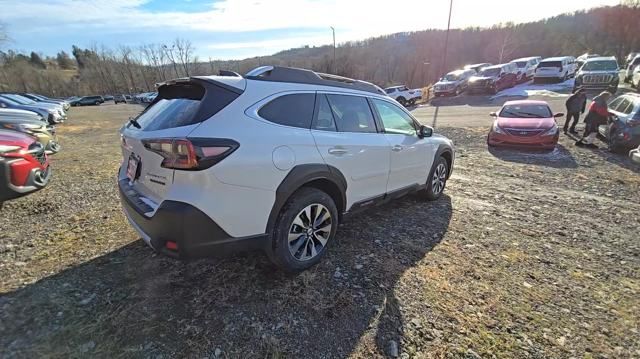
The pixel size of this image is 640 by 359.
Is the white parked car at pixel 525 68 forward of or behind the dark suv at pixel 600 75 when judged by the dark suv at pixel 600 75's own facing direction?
behind

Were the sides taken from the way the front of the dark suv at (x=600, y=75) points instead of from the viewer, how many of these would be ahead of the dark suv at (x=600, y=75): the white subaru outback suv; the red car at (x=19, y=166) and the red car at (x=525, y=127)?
3

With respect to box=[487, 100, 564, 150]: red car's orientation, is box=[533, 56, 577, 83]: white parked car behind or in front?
behind

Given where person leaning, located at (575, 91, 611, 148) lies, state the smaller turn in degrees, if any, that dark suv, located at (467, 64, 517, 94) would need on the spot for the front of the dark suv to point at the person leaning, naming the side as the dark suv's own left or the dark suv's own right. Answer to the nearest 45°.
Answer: approximately 45° to the dark suv's own left

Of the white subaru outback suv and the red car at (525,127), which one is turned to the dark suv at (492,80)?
the white subaru outback suv

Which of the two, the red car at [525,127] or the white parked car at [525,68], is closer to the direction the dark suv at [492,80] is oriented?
the red car

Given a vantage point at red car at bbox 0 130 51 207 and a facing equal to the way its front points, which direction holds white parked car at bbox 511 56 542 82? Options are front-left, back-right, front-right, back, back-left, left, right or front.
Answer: front-left

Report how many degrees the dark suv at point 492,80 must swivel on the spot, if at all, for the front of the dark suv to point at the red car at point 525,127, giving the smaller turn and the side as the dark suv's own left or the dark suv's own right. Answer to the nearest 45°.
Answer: approximately 45° to the dark suv's own left

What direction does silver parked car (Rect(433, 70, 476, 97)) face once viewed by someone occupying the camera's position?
facing the viewer and to the left of the viewer

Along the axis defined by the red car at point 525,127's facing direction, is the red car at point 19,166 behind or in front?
in front

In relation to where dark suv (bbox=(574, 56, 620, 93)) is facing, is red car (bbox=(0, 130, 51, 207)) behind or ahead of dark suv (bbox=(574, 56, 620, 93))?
ahead

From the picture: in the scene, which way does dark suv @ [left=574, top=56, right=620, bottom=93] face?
toward the camera

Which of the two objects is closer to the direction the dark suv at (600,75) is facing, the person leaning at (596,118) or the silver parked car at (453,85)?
the person leaning

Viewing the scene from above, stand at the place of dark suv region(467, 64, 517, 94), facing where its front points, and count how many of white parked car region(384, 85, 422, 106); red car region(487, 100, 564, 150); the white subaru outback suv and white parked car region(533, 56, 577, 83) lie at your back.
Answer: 1

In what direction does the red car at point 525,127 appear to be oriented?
toward the camera

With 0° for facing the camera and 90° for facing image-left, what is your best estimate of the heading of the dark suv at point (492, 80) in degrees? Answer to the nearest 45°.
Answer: approximately 45°
